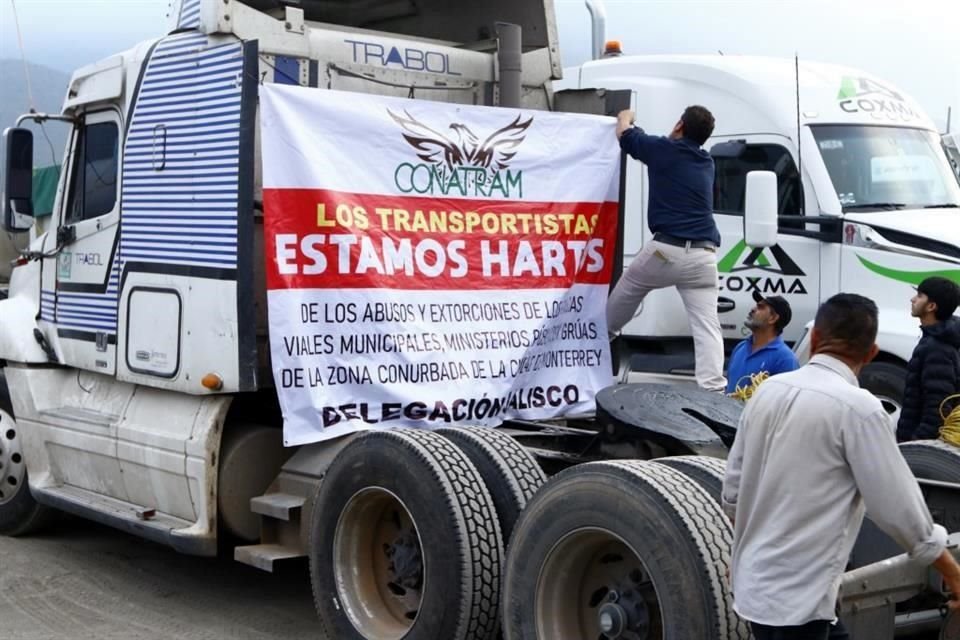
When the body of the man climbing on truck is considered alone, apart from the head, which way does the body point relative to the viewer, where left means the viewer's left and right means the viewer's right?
facing away from the viewer and to the left of the viewer

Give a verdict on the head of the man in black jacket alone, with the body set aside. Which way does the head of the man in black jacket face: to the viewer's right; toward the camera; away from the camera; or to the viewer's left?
to the viewer's left

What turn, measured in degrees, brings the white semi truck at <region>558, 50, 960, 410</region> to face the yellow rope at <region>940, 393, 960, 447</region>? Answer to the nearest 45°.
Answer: approximately 45° to its right

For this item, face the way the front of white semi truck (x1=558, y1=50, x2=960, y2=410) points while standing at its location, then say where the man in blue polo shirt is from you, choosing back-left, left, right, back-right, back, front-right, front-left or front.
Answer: front-right

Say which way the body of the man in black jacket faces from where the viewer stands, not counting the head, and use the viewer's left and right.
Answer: facing to the left of the viewer

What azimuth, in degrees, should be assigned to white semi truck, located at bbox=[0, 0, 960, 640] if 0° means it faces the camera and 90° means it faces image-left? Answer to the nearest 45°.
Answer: approximately 135°

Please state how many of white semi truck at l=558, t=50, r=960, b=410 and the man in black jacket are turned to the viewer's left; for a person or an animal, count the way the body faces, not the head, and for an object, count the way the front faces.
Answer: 1

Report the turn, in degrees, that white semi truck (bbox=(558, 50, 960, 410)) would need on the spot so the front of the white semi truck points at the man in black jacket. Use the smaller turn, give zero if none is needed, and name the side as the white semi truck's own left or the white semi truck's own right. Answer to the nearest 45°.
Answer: approximately 45° to the white semi truck's own right

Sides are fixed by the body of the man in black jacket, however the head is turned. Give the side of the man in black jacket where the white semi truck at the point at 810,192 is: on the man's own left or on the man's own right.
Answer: on the man's own right

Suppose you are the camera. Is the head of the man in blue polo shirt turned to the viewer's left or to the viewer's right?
to the viewer's left

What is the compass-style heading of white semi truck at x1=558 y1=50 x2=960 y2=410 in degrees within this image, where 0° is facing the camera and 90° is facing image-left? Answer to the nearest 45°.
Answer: approximately 315°

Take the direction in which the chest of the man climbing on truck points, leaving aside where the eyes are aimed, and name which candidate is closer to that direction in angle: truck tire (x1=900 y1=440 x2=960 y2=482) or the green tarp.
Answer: the green tarp

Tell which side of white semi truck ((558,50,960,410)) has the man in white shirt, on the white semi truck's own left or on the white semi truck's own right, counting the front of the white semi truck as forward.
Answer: on the white semi truck's own right

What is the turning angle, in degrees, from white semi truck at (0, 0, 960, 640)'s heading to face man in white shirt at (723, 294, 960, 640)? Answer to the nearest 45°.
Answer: approximately 180°

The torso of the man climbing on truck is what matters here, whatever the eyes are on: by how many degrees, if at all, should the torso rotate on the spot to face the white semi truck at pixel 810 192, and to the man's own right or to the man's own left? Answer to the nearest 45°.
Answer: approximately 45° to the man's own right
